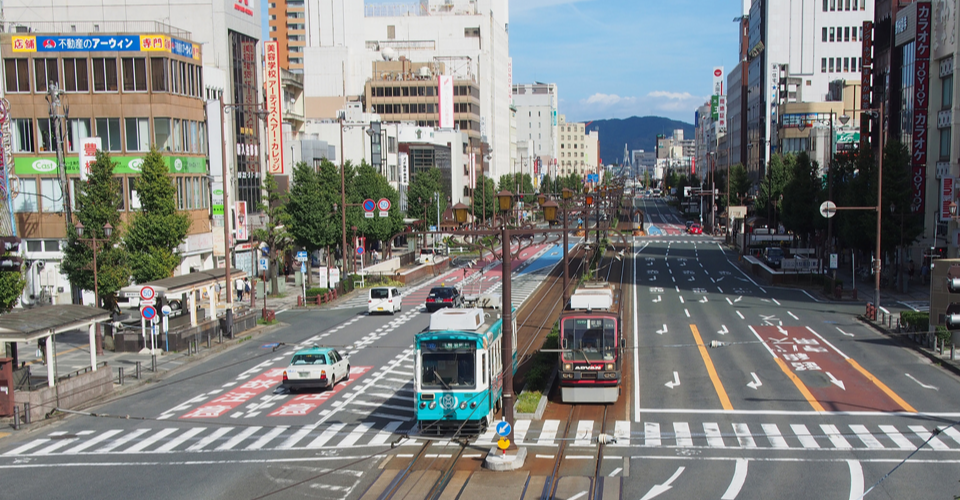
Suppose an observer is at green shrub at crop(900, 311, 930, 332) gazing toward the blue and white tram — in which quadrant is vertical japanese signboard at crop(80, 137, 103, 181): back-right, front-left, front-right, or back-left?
front-right

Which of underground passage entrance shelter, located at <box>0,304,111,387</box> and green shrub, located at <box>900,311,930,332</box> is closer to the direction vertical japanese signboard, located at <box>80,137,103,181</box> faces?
the underground passage entrance shelter

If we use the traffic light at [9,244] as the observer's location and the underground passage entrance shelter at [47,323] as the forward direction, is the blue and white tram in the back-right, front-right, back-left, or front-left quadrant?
front-left

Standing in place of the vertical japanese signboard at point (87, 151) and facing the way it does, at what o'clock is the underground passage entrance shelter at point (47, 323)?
The underground passage entrance shelter is roughly at 12 o'clock from the vertical japanese signboard.

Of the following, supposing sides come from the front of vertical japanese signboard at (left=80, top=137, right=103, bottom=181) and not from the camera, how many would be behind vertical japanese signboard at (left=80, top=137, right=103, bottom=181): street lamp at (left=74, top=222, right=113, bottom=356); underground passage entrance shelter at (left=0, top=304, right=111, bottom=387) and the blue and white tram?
0

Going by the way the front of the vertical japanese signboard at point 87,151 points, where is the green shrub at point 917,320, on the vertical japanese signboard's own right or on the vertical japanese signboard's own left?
on the vertical japanese signboard's own left

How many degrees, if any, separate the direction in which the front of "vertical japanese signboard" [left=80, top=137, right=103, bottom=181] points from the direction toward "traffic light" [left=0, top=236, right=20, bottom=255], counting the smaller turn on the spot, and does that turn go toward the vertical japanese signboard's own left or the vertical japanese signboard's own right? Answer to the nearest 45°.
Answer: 0° — it already faces it

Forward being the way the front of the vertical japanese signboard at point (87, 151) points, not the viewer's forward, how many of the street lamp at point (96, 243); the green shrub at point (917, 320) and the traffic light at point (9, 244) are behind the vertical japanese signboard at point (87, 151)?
0

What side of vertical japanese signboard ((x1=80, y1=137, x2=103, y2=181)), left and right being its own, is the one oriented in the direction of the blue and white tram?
front

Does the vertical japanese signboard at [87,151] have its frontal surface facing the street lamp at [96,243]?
yes

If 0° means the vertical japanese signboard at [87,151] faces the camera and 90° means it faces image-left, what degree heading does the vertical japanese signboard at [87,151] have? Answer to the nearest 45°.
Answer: approximately 0°

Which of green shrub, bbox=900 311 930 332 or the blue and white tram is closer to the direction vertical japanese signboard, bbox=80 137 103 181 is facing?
the blue and white tram
